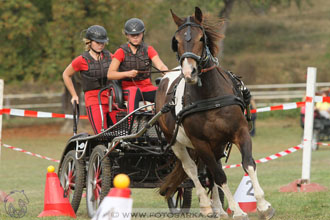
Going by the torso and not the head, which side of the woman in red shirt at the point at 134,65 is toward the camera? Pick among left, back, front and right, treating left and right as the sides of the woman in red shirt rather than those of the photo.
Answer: front

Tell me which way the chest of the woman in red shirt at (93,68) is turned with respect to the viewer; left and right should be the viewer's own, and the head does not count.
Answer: facing the viewer and to the right of the viewer

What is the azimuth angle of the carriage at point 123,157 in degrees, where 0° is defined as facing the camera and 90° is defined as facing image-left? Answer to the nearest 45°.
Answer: approximately 315°

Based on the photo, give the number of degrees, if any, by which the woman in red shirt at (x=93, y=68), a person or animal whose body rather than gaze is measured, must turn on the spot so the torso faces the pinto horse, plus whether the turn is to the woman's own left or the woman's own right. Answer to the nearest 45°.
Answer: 0° — they already face it

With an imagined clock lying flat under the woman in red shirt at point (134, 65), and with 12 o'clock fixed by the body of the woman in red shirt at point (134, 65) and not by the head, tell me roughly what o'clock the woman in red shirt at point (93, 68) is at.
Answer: the woman in red shirt at point (93, 68) is roughly at 4 o'clock from the woman in red shirt at point (134, 65).

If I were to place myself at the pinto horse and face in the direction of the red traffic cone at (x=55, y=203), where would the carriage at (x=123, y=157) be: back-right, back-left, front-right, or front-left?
front-right

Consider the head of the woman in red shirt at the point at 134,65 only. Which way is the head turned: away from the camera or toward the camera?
toward the camera
